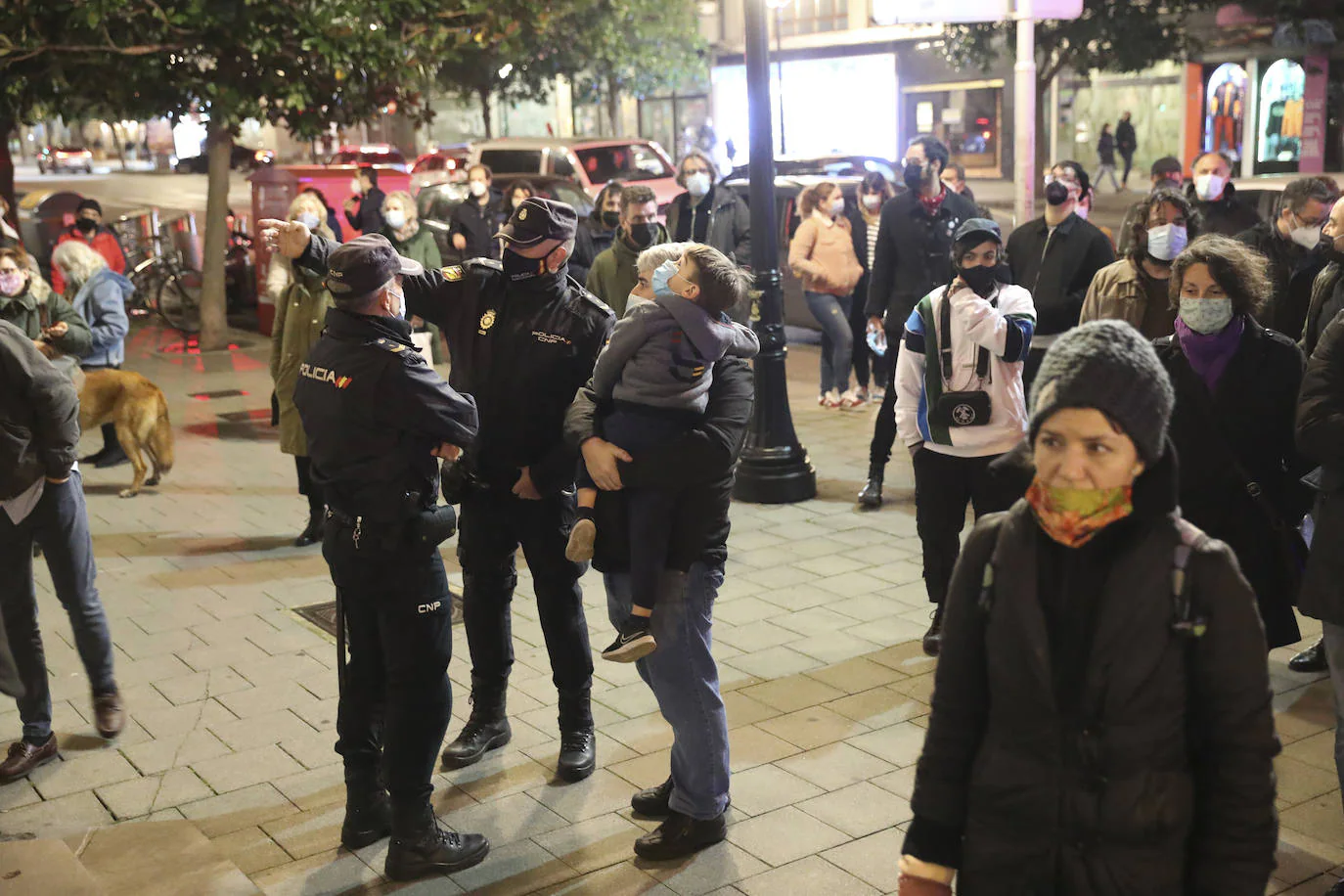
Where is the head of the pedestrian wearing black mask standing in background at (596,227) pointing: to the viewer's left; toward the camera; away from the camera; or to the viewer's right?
toward the camera

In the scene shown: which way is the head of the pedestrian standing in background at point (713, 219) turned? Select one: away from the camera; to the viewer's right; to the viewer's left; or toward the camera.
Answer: toward the camera

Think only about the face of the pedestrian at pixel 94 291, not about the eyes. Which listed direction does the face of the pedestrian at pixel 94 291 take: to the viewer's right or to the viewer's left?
to the viewer's left

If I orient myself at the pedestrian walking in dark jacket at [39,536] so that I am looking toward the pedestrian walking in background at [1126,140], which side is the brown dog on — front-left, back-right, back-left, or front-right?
front-left

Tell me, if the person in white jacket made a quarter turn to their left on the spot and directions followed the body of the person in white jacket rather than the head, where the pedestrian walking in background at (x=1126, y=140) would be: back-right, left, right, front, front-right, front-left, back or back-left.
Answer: left

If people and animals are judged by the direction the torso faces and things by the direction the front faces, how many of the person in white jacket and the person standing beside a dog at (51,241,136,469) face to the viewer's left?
1

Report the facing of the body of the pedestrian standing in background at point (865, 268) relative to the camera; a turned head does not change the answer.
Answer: toward the camera

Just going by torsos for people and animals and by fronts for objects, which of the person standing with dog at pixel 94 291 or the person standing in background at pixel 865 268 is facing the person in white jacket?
the person standing in background at pixel 865 268

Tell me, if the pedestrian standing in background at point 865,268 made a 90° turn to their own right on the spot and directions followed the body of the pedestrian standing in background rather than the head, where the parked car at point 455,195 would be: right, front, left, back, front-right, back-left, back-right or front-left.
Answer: front-right

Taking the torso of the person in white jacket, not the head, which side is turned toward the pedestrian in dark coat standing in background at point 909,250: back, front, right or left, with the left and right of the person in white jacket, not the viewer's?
back

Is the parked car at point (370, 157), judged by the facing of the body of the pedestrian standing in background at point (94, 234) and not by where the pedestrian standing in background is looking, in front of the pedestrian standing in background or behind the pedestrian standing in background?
behind

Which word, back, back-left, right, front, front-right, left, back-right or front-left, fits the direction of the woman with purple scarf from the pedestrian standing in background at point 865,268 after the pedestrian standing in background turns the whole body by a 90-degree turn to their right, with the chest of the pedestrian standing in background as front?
left

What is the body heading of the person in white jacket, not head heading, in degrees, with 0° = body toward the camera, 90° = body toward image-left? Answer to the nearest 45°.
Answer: approximately 0°
